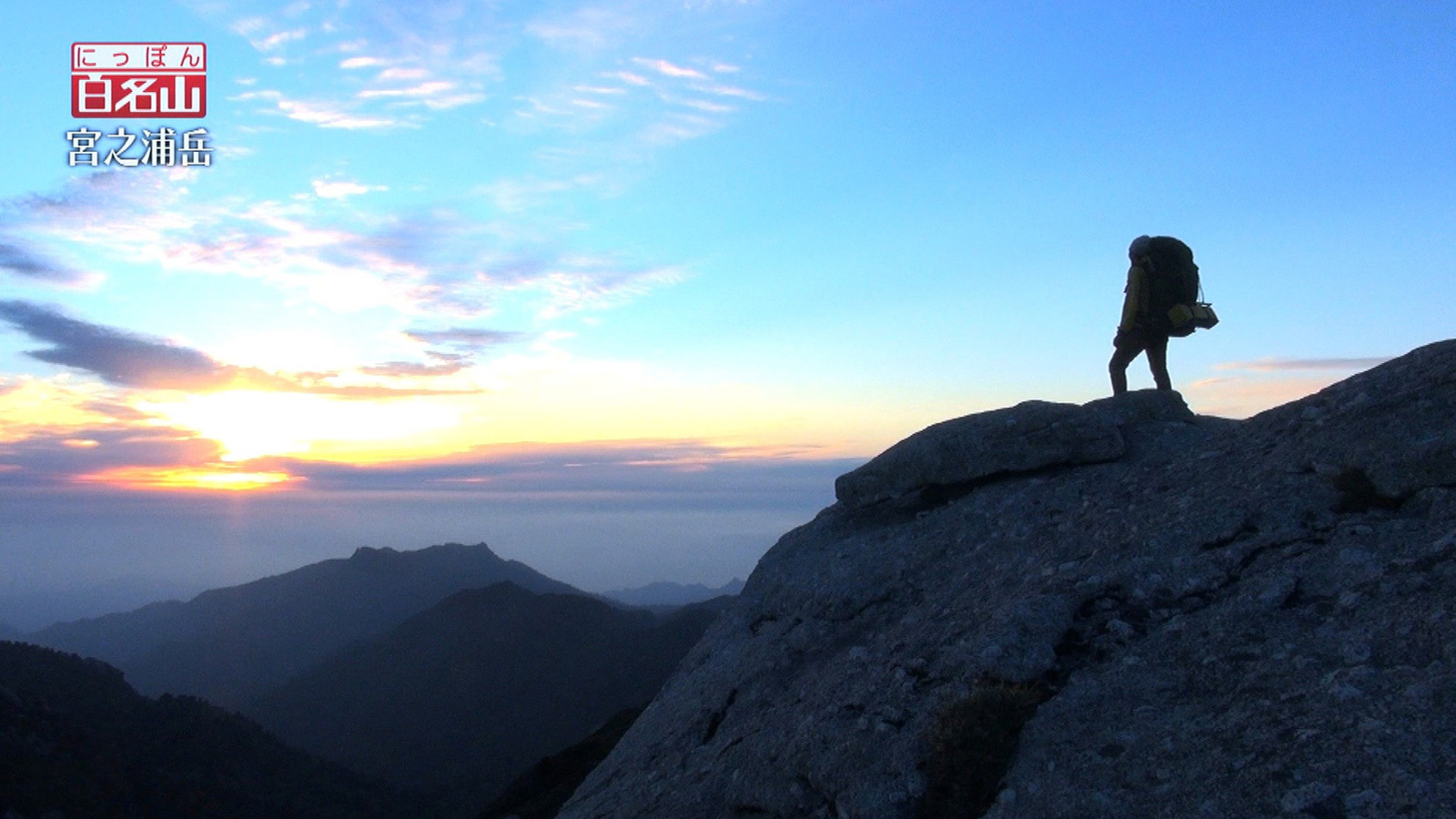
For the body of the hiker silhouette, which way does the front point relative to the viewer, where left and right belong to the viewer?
facing to the left of the viewer
